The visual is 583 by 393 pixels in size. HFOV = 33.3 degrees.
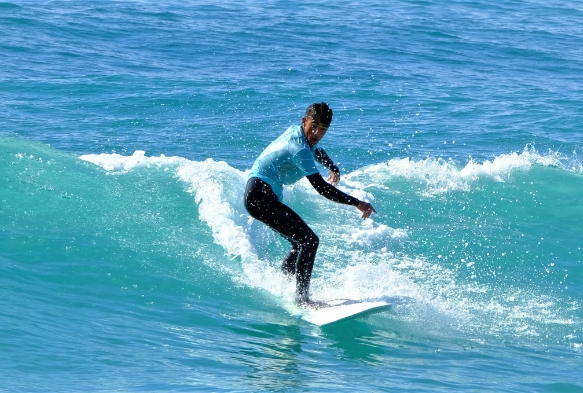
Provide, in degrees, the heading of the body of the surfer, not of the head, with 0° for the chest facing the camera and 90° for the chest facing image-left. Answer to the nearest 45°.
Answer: approximately 270°
